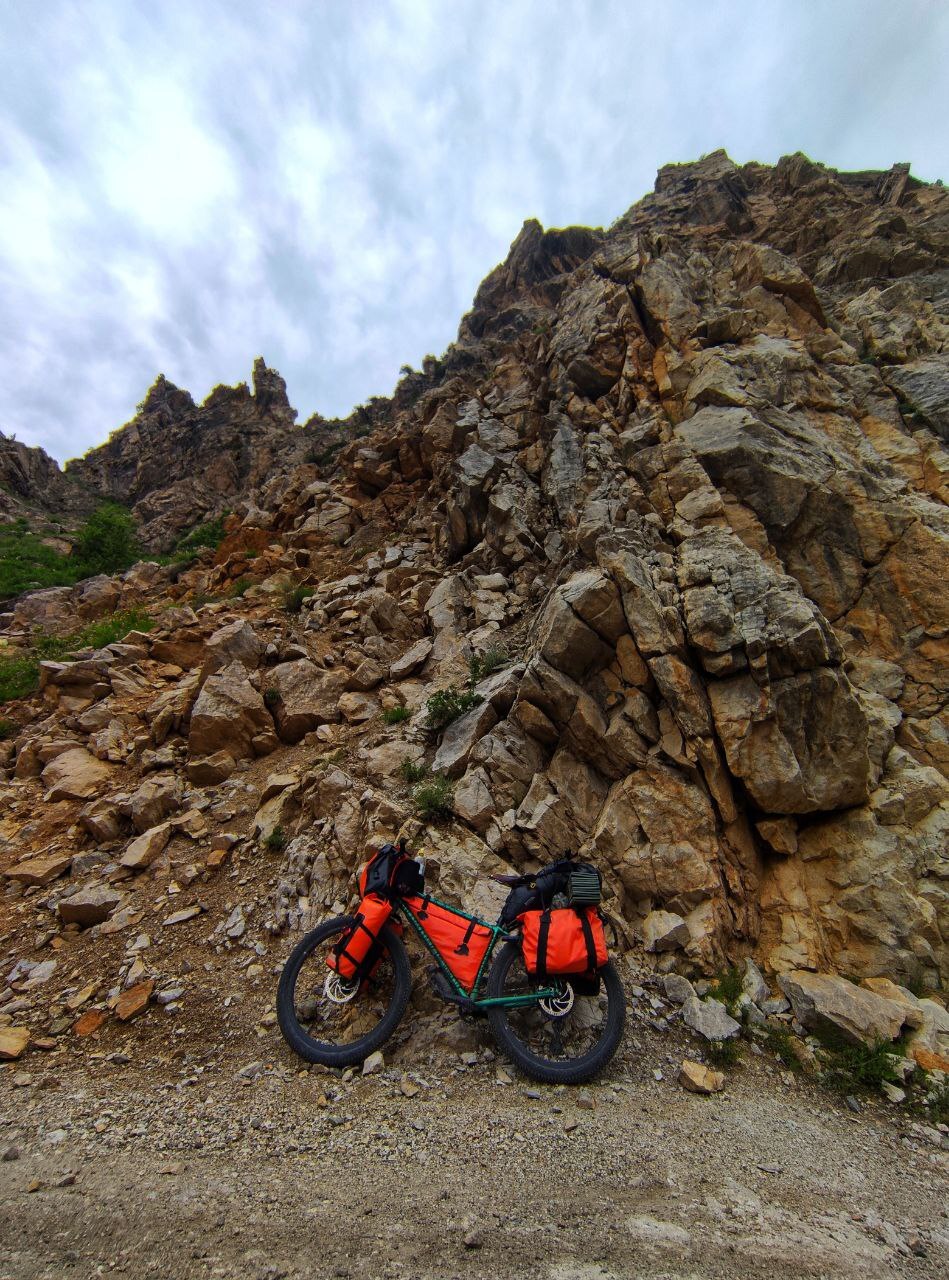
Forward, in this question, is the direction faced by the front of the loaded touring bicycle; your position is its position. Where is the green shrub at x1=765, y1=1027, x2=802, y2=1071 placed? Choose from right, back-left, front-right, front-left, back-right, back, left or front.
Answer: back

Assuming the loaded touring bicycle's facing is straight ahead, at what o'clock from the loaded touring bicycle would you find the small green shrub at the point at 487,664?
The small green shrub is roughly at 3 o'clock from the loaded touring bicycle.

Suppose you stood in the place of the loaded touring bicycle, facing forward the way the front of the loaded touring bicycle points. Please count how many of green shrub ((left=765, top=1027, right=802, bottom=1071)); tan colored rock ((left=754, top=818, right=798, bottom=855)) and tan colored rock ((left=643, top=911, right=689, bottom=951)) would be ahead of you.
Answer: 0

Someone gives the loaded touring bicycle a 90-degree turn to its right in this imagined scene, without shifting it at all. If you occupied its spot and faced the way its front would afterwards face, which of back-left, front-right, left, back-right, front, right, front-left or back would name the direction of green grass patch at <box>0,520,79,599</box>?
front-left

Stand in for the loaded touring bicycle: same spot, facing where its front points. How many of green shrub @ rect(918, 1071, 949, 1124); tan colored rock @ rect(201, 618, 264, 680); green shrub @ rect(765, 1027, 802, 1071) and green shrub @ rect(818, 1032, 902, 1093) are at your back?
3

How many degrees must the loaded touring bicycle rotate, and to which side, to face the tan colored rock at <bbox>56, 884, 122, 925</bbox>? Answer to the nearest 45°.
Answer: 0° — it already faces it

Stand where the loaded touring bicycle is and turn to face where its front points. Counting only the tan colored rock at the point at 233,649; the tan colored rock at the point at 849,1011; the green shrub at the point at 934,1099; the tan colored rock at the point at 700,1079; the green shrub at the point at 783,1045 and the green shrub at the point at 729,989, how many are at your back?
5

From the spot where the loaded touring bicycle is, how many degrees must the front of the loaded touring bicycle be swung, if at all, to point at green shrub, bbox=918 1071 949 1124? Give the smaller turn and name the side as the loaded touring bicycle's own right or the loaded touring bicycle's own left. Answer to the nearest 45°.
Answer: approximately 180°

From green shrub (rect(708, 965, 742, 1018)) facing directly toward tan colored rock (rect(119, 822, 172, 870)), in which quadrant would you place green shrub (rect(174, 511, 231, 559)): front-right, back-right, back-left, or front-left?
front-right

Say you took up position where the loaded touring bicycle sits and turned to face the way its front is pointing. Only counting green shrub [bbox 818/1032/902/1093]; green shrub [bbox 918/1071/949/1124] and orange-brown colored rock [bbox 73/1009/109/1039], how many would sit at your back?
2

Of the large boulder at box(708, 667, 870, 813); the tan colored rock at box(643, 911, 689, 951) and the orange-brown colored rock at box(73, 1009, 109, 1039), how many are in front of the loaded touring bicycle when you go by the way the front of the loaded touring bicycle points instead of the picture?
1

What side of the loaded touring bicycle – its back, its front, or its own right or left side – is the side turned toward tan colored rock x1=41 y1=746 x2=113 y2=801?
front

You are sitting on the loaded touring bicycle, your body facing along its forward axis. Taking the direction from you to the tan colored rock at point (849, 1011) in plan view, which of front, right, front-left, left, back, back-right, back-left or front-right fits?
back

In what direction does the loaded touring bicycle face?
to the viewer's left

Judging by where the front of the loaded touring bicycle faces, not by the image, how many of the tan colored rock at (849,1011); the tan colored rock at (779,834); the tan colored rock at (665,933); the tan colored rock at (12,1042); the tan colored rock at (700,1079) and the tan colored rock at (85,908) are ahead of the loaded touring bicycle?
2

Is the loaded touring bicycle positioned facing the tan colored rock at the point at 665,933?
no

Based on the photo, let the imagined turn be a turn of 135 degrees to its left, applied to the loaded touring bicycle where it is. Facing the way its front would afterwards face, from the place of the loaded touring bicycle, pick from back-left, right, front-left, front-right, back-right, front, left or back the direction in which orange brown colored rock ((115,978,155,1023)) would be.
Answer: back-right

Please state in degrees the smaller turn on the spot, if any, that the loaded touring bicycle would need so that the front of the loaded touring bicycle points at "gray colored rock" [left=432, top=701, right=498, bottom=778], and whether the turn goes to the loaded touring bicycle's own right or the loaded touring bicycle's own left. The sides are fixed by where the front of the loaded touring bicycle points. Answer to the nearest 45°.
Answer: approximately 90° to the loaded touring bicycle's own right

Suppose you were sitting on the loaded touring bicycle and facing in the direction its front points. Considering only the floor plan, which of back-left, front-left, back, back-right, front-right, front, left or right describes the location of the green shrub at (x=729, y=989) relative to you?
back

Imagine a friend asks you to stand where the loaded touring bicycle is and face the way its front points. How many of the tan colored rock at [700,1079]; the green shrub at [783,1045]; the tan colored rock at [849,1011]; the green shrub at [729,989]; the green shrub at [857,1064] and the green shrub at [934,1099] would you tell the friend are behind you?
6

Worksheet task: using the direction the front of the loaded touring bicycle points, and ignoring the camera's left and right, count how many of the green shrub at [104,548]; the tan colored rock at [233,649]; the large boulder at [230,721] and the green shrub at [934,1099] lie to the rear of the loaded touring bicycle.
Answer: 1

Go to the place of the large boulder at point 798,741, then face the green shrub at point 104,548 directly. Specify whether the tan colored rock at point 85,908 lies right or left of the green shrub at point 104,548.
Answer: left

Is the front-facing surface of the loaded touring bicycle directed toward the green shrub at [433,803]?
no

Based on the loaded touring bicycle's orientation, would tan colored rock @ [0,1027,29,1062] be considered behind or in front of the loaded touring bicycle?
in front

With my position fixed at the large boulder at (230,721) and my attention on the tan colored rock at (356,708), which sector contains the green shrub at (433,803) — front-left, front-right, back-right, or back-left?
front-right
